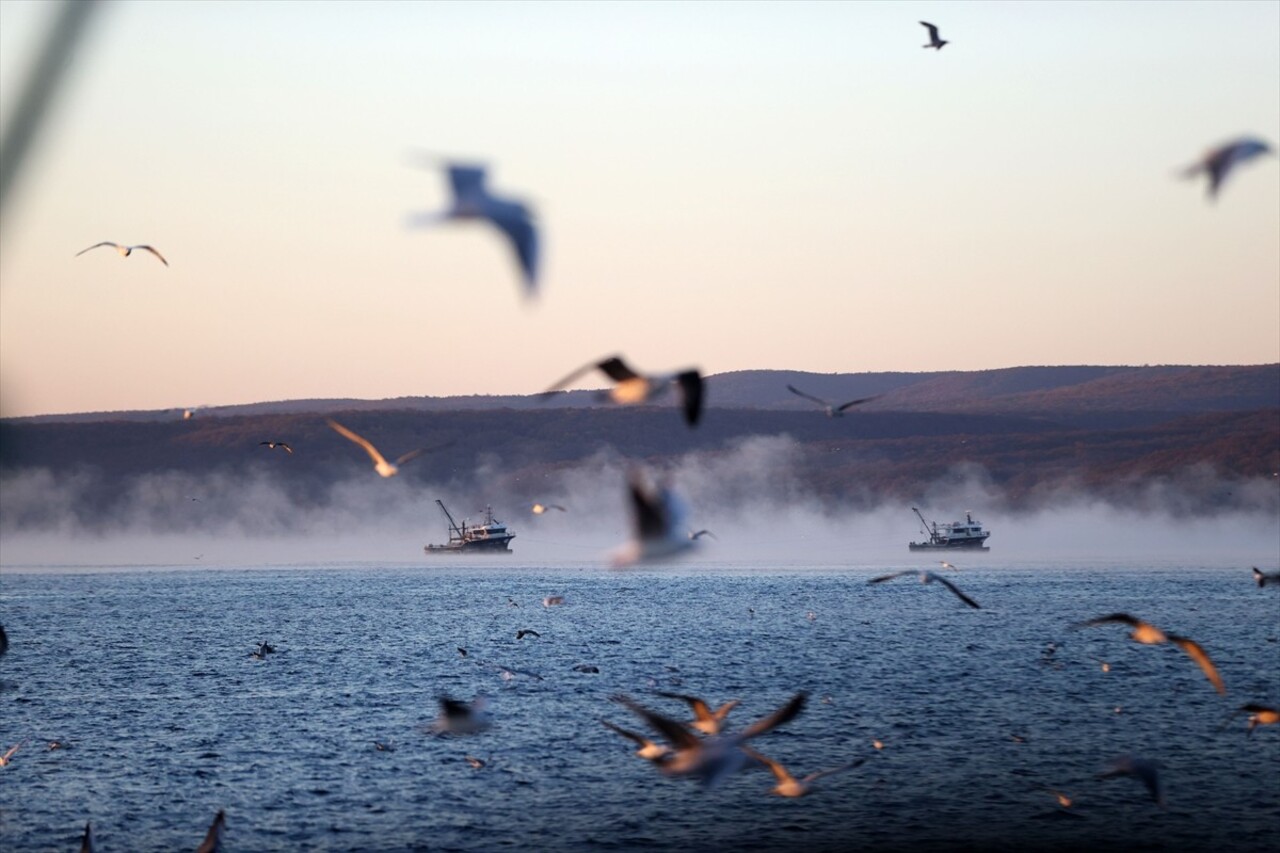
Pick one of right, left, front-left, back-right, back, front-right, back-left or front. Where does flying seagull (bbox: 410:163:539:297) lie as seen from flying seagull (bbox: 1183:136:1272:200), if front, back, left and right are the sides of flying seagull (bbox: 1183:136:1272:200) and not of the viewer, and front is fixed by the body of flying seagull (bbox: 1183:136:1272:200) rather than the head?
front-left

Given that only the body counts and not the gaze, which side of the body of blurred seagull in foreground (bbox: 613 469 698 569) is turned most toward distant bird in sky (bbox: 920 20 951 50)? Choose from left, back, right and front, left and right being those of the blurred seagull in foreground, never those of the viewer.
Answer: right

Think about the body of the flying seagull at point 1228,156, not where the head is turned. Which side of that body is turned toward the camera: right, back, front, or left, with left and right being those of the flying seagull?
left

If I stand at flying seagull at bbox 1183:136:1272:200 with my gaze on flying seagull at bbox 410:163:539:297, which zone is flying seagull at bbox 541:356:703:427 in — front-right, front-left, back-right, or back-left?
front-right
